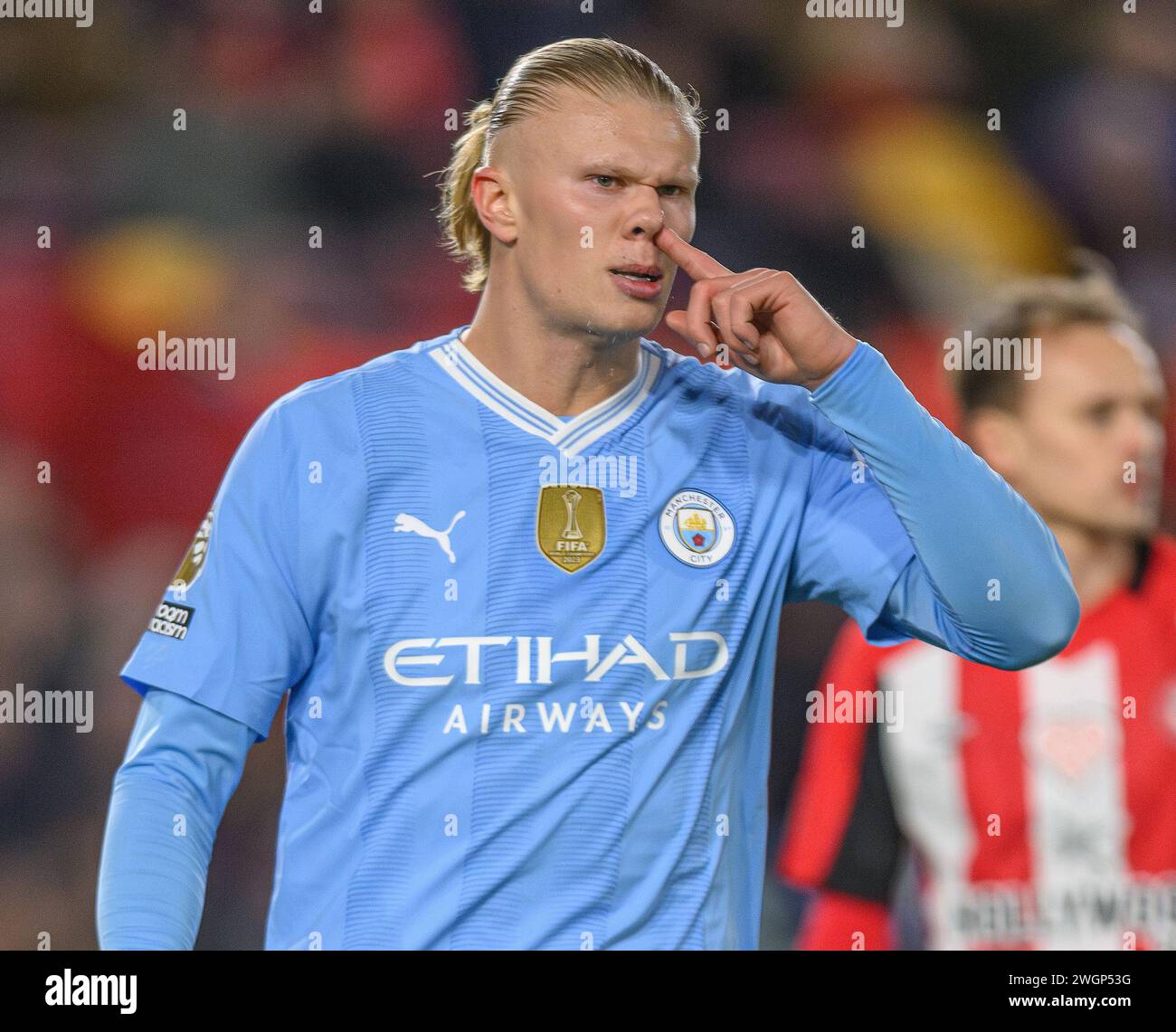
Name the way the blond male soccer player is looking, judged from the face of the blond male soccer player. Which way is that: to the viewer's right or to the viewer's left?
to the viewer's right

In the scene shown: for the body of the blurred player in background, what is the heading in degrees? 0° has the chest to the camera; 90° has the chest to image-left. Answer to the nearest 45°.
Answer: approximately 315°
